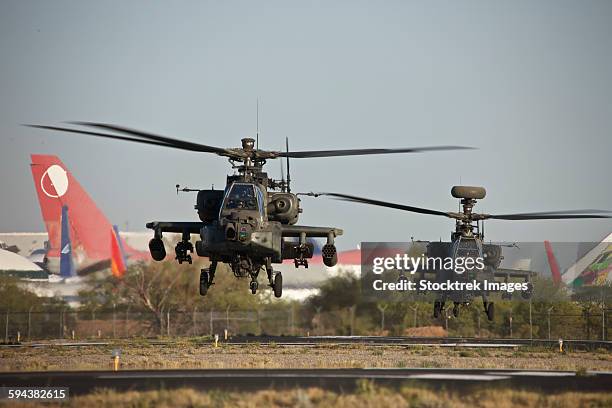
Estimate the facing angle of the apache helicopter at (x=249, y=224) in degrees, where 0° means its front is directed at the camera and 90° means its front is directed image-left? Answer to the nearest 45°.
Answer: approximately 0°
